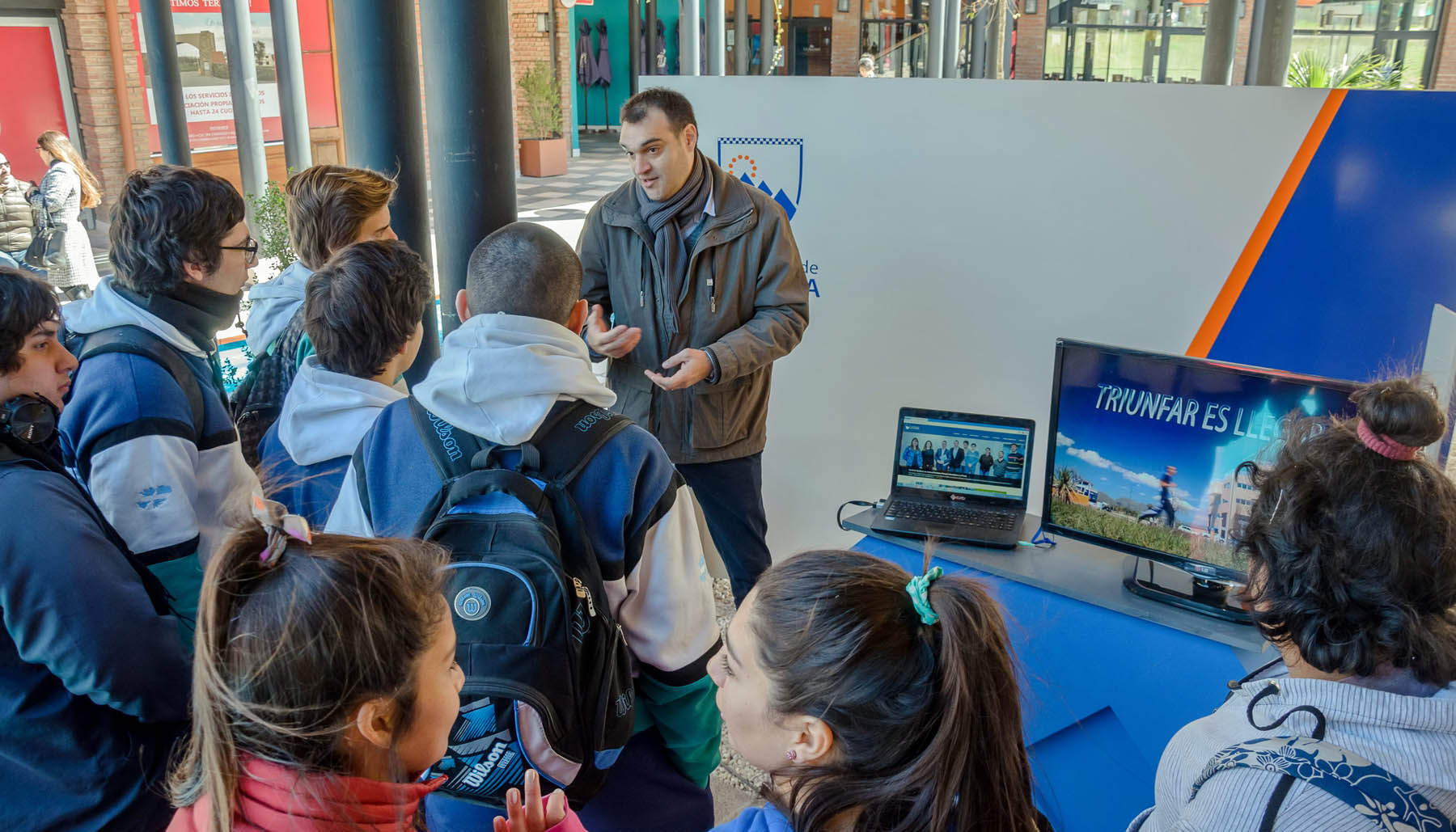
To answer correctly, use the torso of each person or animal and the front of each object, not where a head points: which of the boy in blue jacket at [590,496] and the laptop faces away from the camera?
the boy in blue jacket

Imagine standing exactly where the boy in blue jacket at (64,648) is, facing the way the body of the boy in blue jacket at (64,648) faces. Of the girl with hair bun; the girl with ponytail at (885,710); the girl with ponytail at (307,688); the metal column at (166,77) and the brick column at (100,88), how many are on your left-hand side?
2

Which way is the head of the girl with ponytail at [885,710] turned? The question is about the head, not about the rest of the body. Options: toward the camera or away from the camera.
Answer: away from the camera

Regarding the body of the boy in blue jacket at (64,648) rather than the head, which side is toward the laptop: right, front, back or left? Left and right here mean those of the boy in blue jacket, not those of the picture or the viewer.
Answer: front

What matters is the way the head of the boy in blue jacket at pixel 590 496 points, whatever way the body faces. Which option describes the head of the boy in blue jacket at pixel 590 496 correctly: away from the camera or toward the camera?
away from the camera

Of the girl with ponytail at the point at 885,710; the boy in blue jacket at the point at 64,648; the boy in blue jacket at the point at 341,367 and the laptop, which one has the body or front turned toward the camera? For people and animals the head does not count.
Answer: the laptop

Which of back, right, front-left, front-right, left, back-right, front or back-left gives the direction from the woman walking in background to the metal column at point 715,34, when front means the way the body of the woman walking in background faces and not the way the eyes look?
back

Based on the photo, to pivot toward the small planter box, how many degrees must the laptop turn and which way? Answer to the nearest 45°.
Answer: approximately 135° to its right

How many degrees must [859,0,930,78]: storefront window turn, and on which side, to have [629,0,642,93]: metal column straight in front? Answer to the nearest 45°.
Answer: approximately 90° to its right

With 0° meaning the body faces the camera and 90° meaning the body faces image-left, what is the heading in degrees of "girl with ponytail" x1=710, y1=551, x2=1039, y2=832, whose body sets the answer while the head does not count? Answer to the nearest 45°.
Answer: approximately 135°

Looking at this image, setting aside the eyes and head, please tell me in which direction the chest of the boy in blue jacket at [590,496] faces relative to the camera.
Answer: away from the camera

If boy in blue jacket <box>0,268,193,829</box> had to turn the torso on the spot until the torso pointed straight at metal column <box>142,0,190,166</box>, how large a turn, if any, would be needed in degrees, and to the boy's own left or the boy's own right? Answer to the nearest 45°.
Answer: approximately 90° to the boy's own left

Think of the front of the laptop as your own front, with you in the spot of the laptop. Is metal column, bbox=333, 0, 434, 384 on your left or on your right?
on your right

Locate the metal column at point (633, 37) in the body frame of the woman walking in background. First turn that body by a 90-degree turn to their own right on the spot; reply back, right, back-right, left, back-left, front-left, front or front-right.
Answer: front-right

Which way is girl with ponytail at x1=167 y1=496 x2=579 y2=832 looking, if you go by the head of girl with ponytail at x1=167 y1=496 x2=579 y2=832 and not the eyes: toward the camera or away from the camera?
away from the camera

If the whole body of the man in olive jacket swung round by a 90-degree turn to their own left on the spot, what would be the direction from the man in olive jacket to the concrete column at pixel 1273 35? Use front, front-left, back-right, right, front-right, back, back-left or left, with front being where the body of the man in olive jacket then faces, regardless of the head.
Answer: left

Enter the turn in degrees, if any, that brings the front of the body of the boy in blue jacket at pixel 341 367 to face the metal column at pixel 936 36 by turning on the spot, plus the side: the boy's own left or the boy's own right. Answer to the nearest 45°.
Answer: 0° — they already face it

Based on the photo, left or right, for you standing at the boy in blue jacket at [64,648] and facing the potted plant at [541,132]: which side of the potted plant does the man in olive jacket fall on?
right

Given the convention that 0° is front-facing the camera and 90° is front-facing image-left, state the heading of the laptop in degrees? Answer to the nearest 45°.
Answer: approximately 0°

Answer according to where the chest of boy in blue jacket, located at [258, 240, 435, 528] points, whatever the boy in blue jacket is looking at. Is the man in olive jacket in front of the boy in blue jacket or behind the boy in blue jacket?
in front
